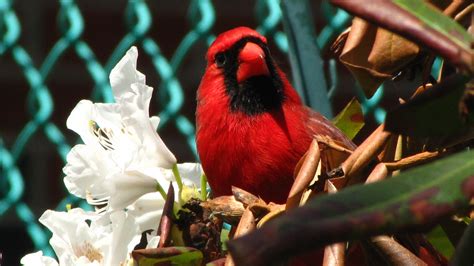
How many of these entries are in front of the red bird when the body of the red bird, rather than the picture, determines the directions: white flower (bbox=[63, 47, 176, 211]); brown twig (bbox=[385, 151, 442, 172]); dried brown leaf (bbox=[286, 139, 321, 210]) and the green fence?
1

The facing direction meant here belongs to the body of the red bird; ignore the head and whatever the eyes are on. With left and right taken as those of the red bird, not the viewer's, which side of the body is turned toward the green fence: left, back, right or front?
back

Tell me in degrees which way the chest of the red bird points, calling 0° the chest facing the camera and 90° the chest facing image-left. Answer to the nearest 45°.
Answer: approximately 0°

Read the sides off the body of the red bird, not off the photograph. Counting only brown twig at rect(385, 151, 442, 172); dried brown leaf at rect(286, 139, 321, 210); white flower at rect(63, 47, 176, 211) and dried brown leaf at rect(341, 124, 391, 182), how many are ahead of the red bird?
4

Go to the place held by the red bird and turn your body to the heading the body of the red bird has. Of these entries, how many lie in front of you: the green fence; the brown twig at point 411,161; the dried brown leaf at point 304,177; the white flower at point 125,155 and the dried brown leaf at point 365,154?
4
